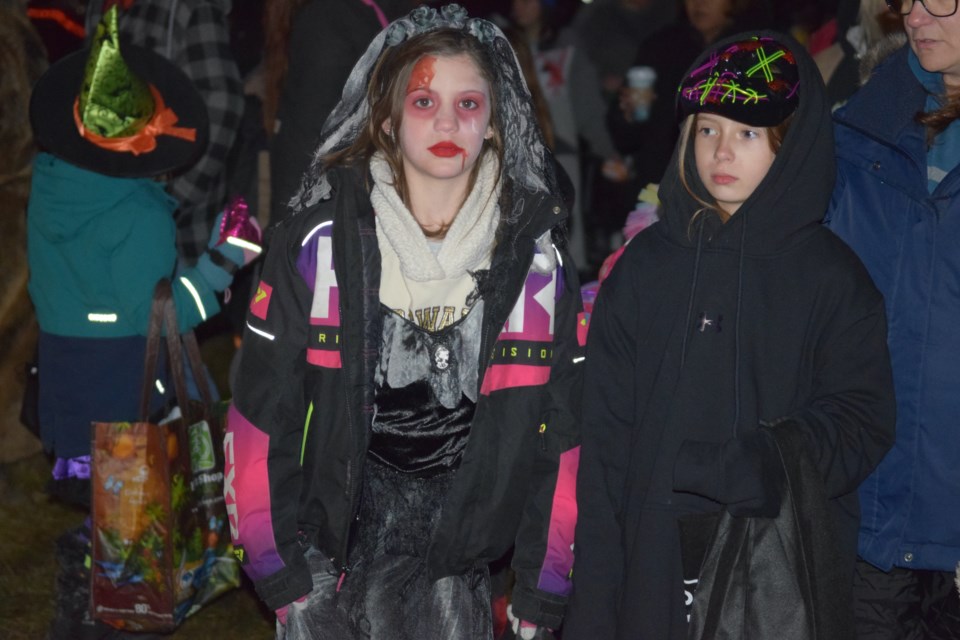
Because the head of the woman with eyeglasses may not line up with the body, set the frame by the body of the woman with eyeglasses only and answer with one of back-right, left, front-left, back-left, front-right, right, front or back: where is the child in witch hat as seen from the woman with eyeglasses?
front-right

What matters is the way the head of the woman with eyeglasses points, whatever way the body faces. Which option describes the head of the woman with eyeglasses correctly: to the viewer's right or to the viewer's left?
to the viewer's left

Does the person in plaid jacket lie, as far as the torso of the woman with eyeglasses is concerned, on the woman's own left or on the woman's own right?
on the woman's own right

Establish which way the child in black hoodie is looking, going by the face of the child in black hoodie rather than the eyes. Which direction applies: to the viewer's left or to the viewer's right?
to the viewer's left

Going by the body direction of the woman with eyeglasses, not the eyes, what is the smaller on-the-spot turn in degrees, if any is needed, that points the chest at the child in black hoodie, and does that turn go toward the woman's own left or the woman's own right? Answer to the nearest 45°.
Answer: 0° — they already face them

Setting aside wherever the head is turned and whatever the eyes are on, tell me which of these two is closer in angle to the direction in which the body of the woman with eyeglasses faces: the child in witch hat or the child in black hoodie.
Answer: the child in black hoodie

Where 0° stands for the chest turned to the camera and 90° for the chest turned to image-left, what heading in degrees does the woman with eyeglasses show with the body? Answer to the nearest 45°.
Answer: approximately 45°
